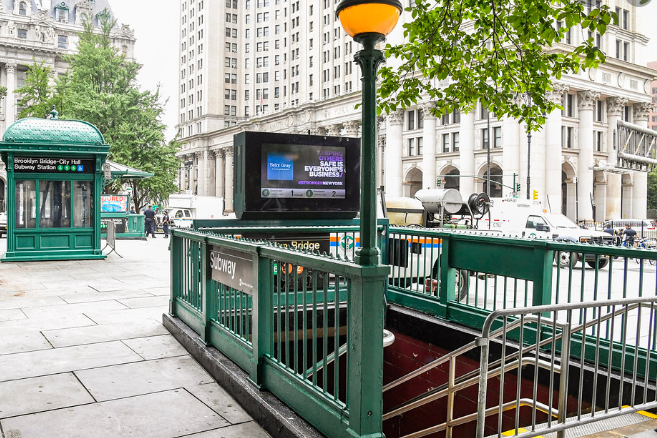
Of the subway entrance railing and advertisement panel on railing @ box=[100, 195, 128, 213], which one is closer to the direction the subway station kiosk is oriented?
the subway entrance railing

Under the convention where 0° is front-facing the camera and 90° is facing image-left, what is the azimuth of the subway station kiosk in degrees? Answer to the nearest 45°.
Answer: approximately 0°

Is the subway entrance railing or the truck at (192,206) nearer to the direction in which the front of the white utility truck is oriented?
the subway entrance railing

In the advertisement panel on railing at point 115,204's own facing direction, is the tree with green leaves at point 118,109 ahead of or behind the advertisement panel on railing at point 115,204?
behind

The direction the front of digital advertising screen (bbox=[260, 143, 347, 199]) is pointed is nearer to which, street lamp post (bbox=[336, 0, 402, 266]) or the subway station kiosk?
the street lamp post

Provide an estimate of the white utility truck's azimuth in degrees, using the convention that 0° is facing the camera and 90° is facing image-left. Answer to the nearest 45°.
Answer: approximately 315°

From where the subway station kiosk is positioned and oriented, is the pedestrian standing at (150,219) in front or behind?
behind

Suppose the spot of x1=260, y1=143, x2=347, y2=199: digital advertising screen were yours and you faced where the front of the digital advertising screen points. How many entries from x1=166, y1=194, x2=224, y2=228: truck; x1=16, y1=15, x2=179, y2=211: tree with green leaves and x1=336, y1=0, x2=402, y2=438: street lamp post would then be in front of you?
1
